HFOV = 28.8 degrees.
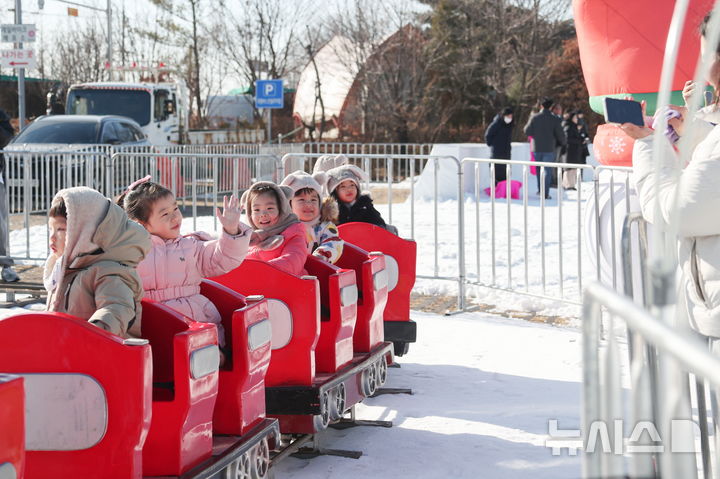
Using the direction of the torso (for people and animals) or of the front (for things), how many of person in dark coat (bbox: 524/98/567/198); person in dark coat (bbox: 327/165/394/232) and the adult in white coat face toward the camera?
1

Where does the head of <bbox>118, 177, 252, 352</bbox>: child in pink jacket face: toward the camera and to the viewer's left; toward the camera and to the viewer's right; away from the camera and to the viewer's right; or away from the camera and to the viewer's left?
toward the camera and to the viewer's right

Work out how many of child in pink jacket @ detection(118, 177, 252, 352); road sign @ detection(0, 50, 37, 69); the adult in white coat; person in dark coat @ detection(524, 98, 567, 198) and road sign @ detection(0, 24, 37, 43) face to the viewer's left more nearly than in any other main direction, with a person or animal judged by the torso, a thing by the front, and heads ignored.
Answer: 1

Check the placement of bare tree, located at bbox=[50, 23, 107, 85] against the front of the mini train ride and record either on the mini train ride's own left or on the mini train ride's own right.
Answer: on the mini train ride's own right

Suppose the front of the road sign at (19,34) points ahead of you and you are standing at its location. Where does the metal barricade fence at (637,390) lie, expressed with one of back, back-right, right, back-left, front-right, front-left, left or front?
front

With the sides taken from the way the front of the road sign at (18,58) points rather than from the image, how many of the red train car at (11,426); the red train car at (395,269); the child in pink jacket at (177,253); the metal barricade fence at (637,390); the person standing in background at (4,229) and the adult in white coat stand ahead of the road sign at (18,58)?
6

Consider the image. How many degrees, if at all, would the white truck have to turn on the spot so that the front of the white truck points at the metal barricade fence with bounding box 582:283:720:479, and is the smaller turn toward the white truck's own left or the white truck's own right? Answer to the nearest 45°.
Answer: approximately 45° to the white truck's own left

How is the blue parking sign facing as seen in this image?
toward the camera

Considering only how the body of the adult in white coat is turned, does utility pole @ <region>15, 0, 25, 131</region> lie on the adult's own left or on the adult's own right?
on the adult's own right

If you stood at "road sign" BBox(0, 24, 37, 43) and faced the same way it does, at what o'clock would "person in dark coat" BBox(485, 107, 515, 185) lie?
The person in dark coat is roughly at 10 o'clock from the road sign.

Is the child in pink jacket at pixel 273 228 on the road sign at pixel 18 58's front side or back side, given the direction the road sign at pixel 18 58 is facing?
on the front side

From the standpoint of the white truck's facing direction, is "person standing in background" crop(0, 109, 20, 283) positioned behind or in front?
in front

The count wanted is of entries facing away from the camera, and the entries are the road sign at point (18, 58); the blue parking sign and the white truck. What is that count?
0

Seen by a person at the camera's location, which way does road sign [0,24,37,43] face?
facing the viewer
